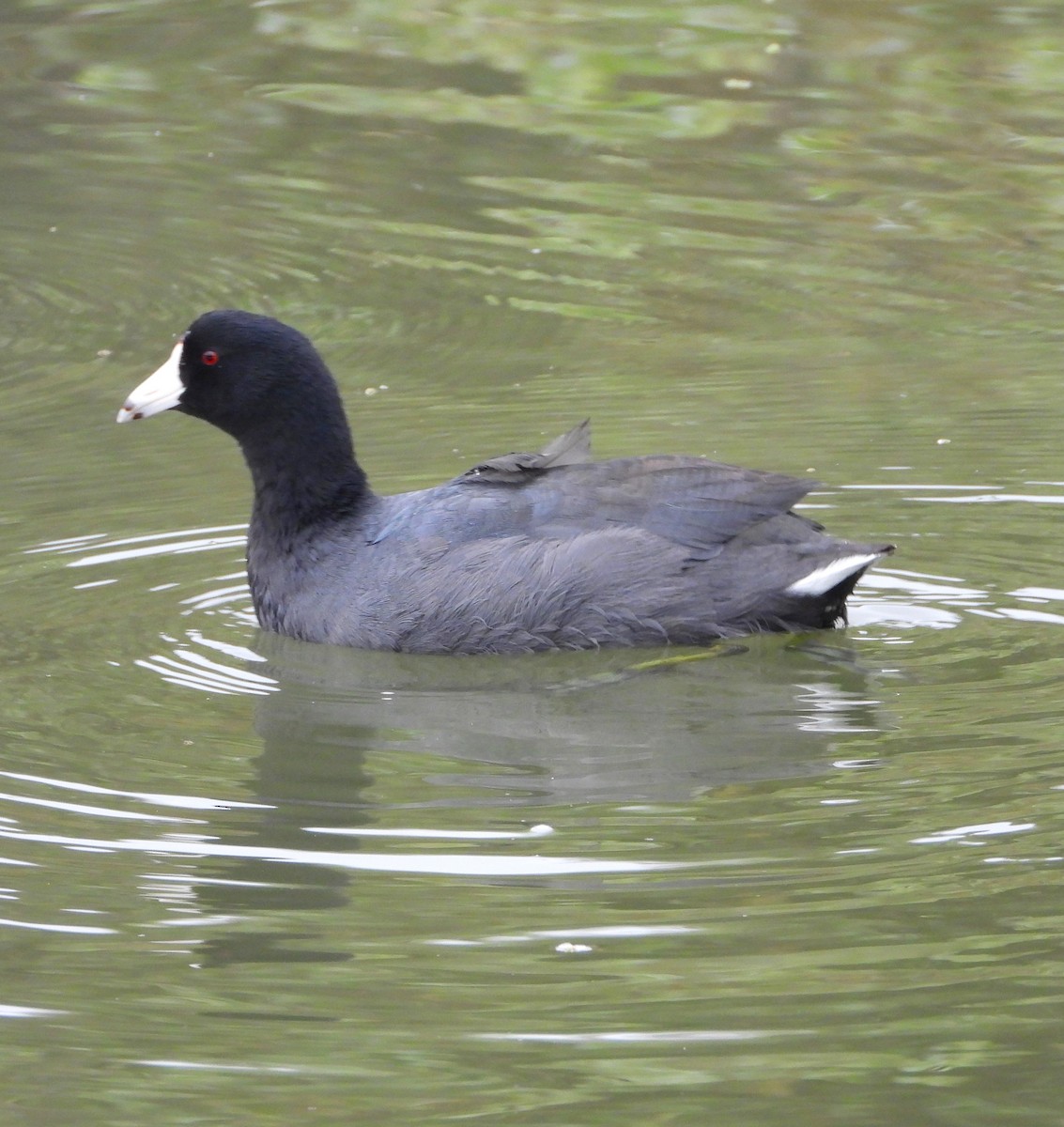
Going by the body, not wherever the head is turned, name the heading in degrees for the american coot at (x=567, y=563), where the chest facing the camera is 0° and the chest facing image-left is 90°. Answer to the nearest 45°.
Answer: approximately 90°
